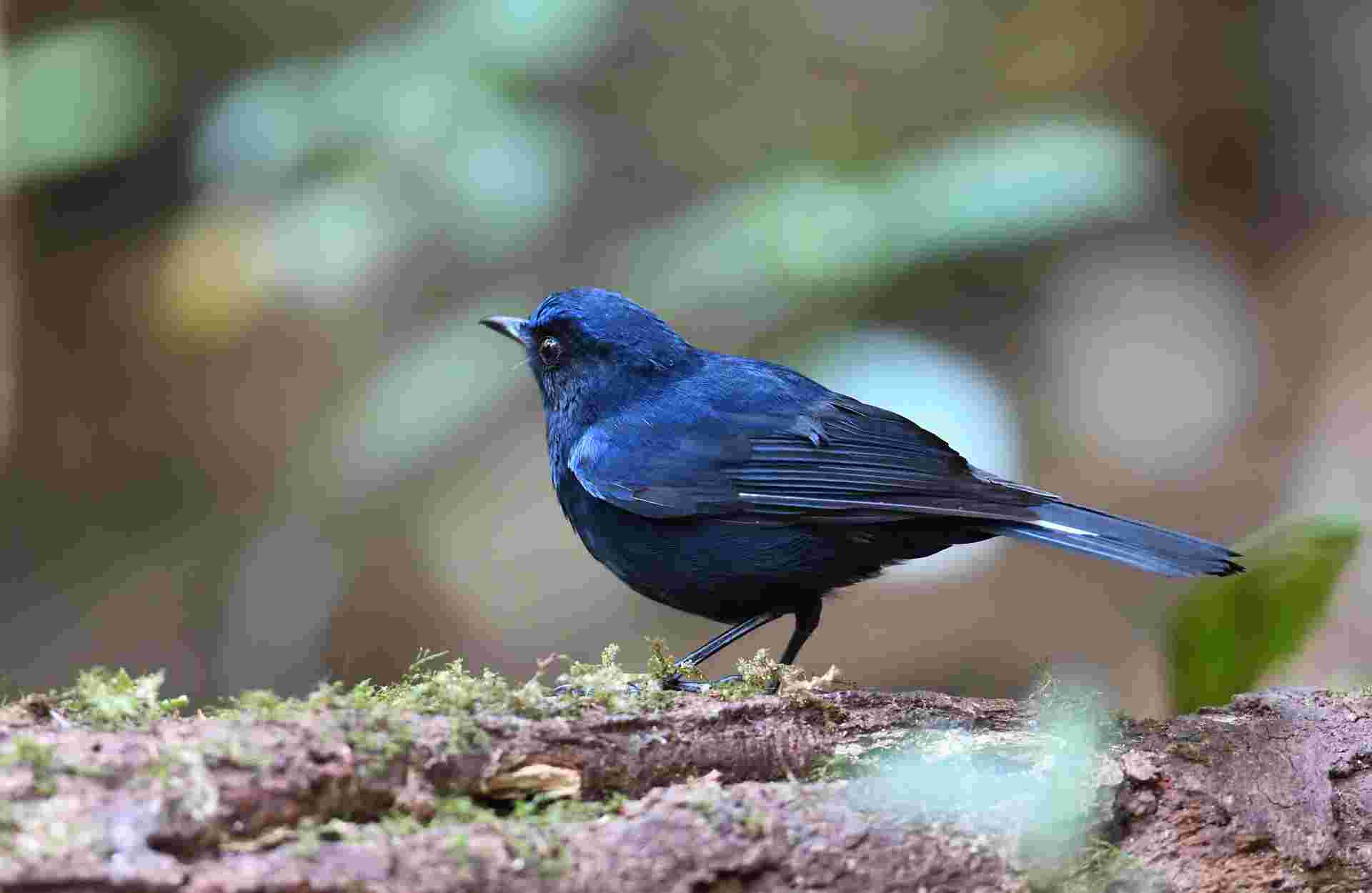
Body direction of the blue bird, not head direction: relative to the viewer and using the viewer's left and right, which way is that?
facing to the left of the viewer

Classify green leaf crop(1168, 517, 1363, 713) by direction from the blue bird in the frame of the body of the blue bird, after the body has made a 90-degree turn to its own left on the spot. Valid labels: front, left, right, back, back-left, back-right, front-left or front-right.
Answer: left
